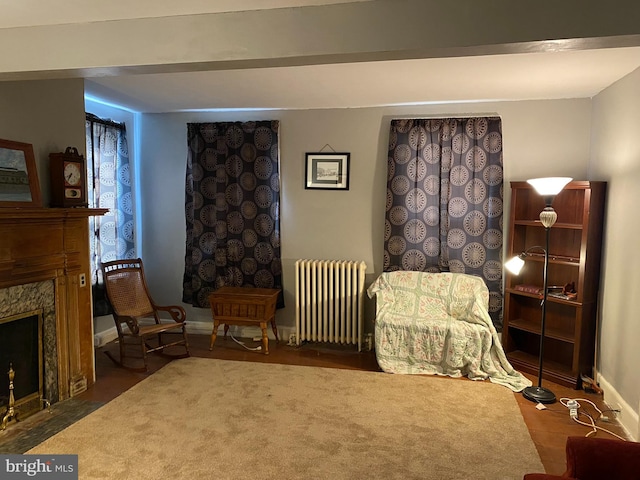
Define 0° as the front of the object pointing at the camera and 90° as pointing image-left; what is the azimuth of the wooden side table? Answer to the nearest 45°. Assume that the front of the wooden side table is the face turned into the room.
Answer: approximately 0°

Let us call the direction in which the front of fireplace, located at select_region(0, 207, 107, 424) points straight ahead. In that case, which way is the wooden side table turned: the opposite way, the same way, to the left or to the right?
to the right

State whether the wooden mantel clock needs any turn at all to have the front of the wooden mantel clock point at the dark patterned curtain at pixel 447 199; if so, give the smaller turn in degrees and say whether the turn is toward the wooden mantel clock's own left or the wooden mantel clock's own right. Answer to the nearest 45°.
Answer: approximately 45° to the wooden mantel clock's own left

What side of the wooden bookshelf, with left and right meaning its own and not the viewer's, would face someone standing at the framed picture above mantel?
front

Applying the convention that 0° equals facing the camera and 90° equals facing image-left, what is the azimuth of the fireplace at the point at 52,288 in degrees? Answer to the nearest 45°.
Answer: approximately 315°

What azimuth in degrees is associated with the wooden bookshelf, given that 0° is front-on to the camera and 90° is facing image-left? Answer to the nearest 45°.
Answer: approximately 45°

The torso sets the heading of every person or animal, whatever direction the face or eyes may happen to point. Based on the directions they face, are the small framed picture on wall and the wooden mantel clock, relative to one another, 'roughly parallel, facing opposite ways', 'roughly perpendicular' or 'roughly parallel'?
roughly perpendicular

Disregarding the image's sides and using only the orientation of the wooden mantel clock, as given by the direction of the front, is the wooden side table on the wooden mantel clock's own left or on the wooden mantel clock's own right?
on the wooden mantel clock's own left

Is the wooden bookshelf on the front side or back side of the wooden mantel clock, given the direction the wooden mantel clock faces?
on the front side

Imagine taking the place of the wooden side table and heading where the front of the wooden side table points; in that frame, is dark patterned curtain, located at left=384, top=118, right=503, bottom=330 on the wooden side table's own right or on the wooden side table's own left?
on the wooden side table's own left

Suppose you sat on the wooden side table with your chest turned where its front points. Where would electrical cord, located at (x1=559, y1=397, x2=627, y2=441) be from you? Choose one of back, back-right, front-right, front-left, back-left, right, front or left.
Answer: front-left

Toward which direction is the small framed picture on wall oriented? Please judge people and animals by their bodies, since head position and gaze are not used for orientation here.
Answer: toward the camera

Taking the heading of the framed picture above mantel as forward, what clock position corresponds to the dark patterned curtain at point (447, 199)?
The dark patterned curtain is roughly at 11 o'clock from the framed picture above mantel.

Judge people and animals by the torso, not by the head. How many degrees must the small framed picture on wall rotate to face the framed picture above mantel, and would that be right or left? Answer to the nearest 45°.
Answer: approximately 45° to its right

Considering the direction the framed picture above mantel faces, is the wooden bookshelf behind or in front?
in front

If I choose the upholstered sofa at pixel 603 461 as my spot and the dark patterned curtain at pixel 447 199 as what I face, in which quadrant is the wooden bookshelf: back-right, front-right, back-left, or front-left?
front-right
